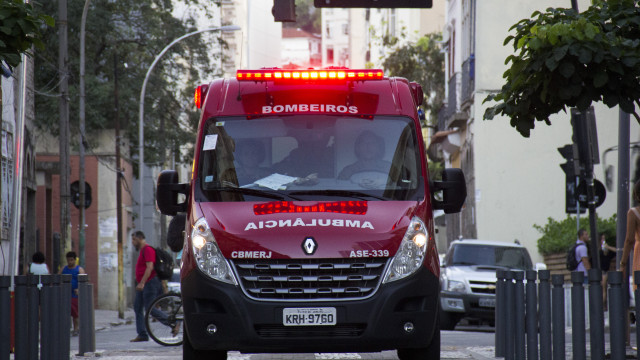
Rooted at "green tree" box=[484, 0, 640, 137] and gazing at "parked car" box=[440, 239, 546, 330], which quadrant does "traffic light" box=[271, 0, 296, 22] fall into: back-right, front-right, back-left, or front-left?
front-left

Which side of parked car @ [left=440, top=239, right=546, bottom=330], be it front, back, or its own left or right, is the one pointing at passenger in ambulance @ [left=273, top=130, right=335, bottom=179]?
front

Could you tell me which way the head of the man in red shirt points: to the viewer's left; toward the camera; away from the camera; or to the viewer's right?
to the viewer's left

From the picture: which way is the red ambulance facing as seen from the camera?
toward the camera

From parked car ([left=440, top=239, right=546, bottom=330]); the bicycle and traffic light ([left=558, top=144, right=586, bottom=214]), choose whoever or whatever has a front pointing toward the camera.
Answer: the parked car

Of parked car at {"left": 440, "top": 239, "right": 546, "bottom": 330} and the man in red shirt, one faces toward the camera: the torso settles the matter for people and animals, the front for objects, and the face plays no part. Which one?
the parked car

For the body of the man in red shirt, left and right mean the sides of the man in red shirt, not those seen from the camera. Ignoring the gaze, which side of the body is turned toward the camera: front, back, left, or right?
left

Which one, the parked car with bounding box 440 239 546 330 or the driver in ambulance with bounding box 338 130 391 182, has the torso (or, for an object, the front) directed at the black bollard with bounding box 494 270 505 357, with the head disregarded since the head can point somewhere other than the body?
the parked car

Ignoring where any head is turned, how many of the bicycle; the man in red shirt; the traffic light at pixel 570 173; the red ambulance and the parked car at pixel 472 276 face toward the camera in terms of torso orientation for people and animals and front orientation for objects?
2

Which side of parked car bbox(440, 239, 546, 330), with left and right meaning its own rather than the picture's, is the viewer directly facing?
front

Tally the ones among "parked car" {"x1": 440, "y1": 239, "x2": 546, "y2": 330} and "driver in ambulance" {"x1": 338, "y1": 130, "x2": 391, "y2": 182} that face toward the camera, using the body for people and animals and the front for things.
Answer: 2

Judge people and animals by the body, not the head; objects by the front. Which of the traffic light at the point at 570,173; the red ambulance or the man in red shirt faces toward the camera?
the red ambulance

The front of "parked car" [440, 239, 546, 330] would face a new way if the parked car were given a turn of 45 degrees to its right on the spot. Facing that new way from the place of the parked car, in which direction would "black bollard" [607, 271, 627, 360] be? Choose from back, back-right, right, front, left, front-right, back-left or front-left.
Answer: front-left

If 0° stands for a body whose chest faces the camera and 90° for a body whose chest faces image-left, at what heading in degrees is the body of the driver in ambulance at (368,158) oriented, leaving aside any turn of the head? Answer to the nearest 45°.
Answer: approximately 0°

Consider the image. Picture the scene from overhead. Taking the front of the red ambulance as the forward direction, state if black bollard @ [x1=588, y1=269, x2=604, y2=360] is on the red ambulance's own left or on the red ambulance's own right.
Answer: on the red ambulance's own left
